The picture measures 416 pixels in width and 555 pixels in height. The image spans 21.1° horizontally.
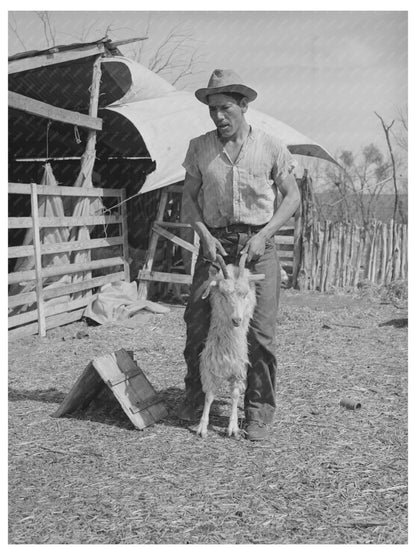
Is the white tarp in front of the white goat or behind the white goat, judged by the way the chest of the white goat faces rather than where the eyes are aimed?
behind

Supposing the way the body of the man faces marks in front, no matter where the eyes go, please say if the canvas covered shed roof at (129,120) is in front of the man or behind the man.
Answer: behind

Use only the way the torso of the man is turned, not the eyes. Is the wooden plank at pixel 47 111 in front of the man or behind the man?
behind

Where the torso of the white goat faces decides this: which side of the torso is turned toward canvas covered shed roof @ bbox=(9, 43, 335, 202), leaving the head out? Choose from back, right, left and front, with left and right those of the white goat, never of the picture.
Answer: back

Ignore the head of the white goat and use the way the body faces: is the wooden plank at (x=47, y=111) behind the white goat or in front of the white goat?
behind

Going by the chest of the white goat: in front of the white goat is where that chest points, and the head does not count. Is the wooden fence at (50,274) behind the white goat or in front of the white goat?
behind

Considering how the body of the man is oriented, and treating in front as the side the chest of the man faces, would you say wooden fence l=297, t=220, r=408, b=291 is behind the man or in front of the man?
behind

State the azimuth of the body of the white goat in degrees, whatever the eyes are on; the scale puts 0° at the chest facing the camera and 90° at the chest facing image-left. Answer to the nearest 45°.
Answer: approximately 0°
